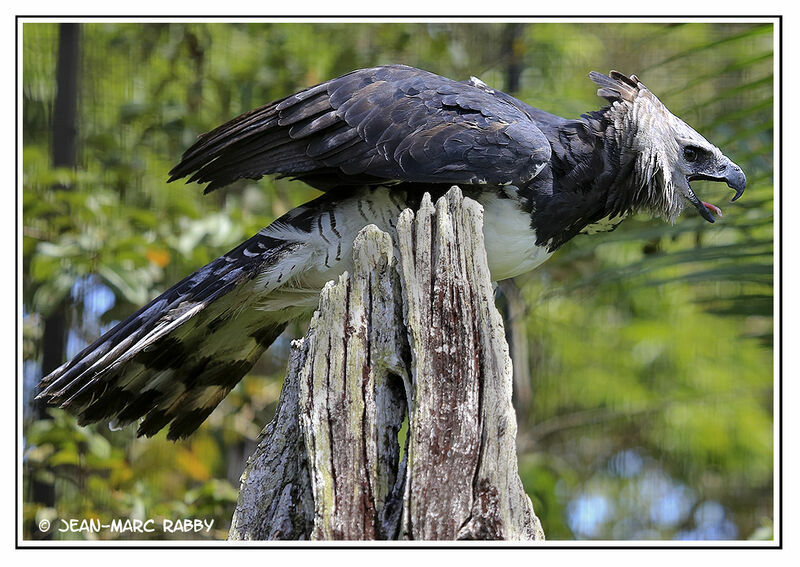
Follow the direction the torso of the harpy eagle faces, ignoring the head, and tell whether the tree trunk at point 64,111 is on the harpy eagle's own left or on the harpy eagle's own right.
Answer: on the harpy eagle's own left

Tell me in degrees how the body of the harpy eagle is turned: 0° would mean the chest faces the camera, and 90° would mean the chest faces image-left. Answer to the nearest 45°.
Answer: approximately 270°
